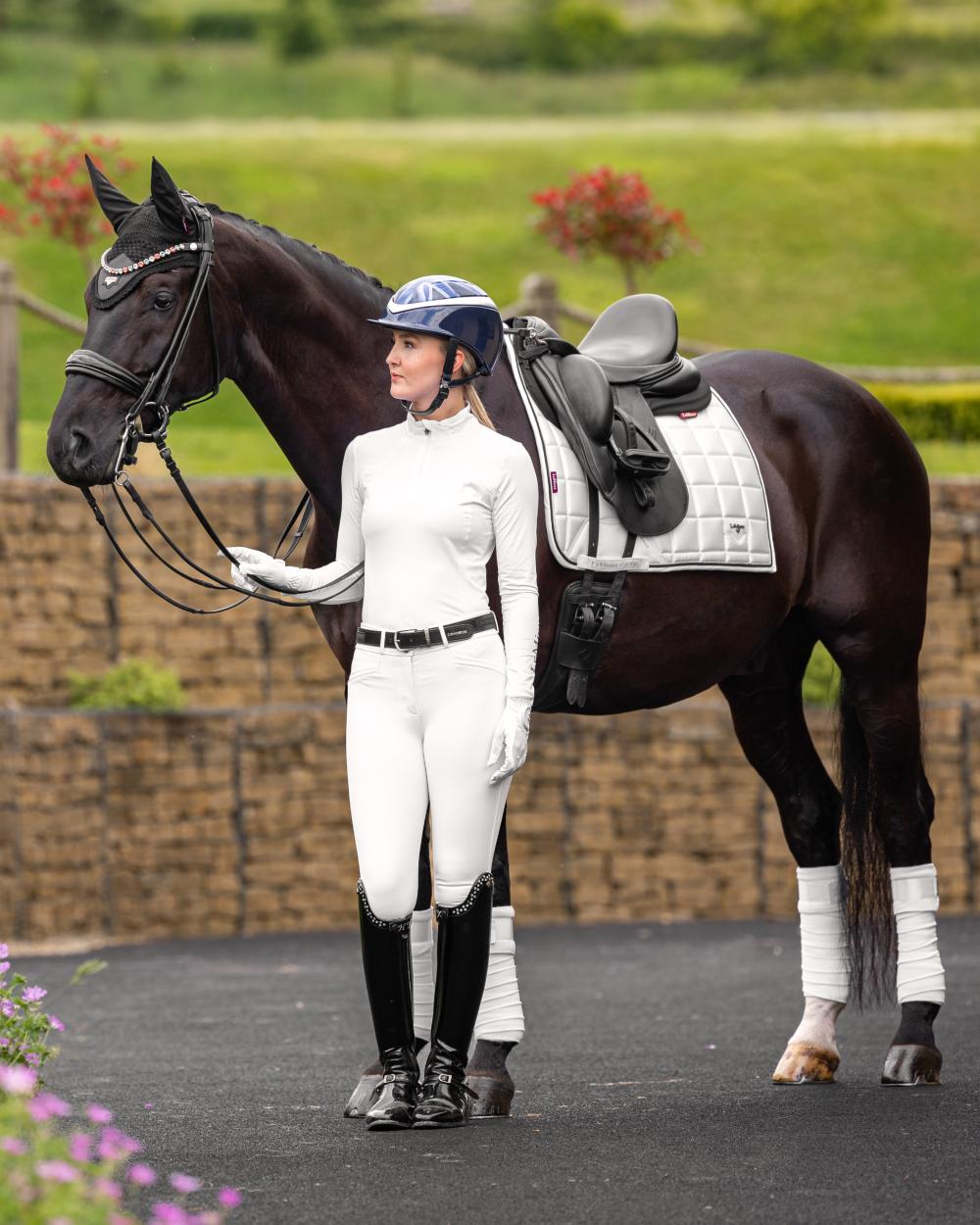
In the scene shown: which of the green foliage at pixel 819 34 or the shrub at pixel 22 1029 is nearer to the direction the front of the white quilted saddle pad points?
the shrub

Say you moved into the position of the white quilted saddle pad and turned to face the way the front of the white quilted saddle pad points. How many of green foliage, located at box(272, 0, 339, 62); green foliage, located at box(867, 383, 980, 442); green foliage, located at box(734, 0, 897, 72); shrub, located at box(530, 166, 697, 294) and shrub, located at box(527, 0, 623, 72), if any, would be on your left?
0

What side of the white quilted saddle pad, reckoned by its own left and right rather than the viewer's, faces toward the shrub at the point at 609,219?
right

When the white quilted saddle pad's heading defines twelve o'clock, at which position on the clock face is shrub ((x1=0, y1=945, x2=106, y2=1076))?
The shrub is roughly at 11 o'clock from the white quilted saddle pad.

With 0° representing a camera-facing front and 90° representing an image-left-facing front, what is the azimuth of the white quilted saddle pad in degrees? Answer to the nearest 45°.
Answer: approximately 90°

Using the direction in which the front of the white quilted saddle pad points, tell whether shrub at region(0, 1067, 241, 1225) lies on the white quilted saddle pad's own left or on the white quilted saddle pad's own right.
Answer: on the white quilted saddle pad's own left

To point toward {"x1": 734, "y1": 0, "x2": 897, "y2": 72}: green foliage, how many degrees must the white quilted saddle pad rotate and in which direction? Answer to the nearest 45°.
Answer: approximately 90° to its right

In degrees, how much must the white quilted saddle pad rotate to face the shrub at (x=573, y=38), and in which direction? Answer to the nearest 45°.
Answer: approximately 90° to its right

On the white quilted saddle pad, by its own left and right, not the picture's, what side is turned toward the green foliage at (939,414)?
right

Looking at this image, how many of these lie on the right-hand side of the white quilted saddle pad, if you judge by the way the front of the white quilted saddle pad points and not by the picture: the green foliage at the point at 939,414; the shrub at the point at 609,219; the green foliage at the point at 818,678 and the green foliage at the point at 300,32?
4

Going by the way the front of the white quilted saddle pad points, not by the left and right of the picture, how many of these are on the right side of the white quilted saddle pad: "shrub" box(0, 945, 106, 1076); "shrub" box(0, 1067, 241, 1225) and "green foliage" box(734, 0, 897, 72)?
1

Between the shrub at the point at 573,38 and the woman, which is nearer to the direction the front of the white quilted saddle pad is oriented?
the woman

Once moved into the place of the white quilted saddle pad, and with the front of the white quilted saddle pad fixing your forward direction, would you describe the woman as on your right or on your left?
on your left

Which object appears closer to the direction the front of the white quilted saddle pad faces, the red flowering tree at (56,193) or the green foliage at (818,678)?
the red flowering tree

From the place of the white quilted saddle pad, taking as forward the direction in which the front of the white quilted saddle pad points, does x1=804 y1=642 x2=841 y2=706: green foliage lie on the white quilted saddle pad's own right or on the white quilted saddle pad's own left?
on the white quilted saddle pad's own right

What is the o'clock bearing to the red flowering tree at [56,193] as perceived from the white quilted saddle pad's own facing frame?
The red flowering tree is roughly at 2 o'clock from the white quilted saddle pad.
